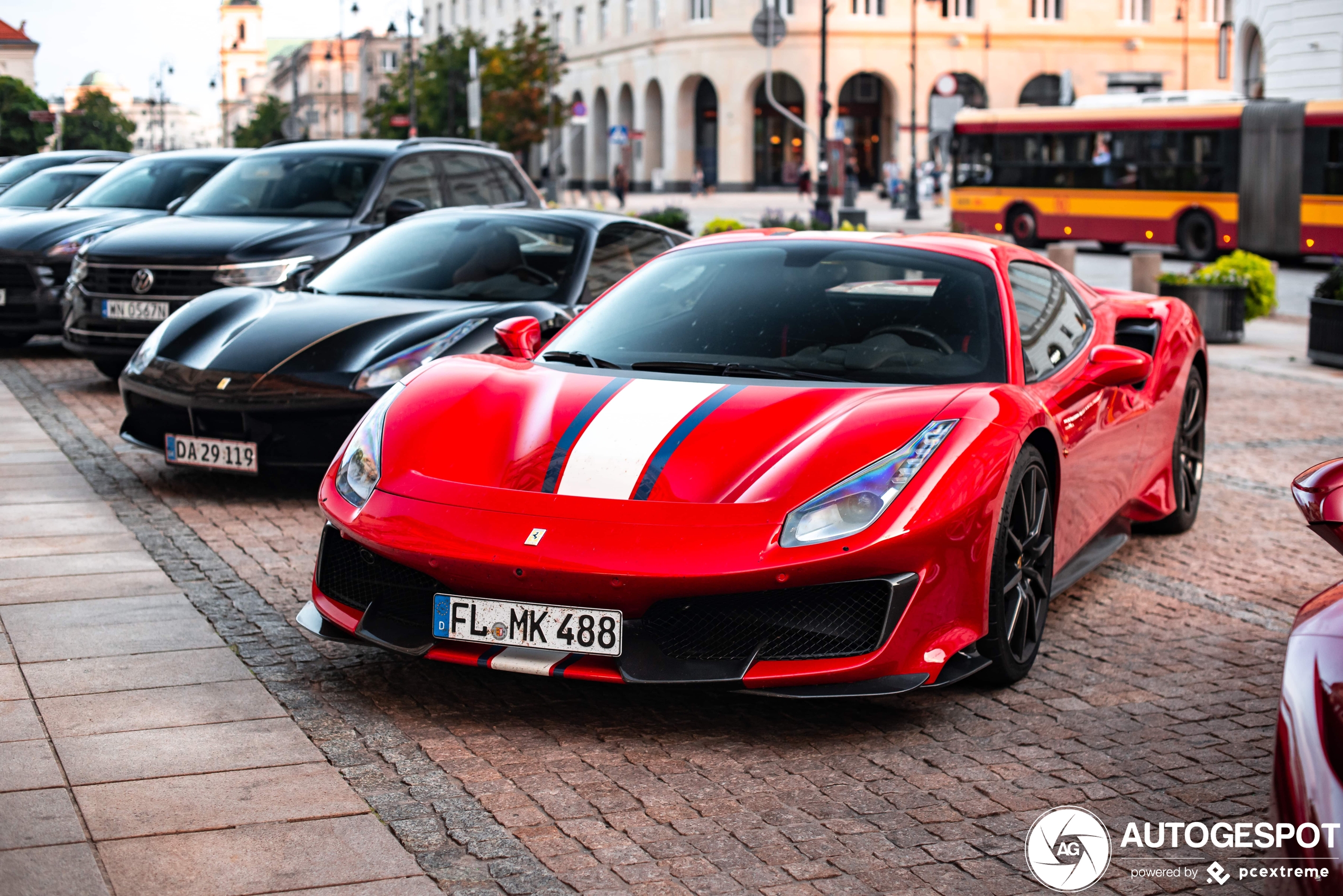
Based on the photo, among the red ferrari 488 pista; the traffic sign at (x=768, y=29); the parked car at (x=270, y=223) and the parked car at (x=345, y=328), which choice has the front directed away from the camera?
the traffic sign

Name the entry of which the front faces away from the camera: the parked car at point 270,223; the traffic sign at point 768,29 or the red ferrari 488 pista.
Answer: the traffic sign

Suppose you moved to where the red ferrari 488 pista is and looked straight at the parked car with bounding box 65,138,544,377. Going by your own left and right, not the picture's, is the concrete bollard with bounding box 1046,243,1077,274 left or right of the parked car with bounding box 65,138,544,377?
right

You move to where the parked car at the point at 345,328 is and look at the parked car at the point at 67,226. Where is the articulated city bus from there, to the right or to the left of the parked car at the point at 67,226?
right

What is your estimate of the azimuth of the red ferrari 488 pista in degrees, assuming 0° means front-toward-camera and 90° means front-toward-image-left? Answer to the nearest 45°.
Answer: approximately 45°

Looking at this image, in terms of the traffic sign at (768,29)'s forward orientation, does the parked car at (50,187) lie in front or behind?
behind

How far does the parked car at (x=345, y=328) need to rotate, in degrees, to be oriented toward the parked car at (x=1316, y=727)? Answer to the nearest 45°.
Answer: approximately 45° to its left

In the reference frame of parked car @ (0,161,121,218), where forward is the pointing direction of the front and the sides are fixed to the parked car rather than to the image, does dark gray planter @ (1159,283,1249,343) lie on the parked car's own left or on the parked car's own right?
on the parked car's own left

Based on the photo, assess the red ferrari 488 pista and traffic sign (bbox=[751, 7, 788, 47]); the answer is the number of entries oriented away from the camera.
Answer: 1

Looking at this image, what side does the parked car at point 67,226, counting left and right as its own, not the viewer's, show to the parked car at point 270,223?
left

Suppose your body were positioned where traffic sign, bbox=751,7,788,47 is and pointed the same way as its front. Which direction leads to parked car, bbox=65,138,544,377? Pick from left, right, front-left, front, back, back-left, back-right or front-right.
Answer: back

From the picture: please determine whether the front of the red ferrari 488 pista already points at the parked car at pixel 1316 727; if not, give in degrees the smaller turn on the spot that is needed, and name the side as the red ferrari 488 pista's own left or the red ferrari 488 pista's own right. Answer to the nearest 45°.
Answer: approximately 45° to the red ferrari 488 pista's own left

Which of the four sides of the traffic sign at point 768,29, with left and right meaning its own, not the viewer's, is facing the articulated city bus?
right

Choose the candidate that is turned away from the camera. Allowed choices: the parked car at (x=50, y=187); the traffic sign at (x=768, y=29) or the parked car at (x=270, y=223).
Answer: the traffic sign

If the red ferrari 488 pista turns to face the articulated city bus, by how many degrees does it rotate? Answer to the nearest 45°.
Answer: approximately 135° to its right

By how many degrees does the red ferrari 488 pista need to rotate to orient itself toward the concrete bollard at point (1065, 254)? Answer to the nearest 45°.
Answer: approximately 135° to its right

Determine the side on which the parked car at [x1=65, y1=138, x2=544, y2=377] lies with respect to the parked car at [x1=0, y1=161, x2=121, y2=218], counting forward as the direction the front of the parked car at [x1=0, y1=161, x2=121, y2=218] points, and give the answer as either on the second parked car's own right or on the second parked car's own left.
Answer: on the second parked car's own left

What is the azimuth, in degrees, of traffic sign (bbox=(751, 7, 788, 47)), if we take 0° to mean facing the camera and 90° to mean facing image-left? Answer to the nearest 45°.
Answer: approximately 180°

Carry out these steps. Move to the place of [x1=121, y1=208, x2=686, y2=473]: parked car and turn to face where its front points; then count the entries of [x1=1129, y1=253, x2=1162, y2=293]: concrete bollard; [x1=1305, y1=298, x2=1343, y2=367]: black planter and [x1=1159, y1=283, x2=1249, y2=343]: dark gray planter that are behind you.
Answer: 3
